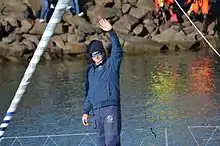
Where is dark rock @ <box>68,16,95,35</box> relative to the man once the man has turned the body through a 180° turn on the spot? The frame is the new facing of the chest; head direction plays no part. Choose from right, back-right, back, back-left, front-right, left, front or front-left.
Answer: front-left

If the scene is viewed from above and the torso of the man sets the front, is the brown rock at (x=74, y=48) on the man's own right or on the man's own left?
on the man's own right

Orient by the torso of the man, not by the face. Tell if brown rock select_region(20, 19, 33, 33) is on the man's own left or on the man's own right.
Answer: on the man's own right

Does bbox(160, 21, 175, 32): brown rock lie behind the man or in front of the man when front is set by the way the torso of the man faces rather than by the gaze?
behind

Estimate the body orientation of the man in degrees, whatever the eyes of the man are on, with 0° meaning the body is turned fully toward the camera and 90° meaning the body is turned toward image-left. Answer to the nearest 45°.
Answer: approximately 45°

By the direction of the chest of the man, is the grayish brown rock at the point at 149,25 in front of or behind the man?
behind

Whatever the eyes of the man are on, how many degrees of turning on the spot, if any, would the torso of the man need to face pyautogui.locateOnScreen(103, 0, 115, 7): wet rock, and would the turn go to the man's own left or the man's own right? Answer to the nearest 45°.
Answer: approximately 135° to the man's own right
